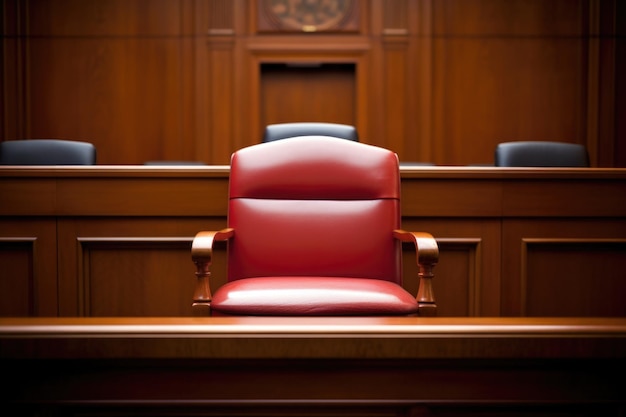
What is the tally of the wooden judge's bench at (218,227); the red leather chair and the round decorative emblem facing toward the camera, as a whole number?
3

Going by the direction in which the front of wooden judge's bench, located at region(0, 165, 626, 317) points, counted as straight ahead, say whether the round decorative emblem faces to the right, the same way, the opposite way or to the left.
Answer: the same way

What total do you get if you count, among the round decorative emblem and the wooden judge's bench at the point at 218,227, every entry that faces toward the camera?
2

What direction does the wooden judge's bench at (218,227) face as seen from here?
toward the camera

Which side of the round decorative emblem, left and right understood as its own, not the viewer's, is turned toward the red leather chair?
front

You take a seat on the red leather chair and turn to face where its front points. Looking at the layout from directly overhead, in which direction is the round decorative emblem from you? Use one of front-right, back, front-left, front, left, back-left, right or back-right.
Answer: back

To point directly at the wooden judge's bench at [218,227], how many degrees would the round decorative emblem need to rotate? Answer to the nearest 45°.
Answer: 0° — it already faces it

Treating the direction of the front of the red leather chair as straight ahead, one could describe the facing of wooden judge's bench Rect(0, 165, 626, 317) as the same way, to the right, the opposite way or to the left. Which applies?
the same way

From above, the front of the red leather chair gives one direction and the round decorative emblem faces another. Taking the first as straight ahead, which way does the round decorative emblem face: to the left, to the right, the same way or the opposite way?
the same way

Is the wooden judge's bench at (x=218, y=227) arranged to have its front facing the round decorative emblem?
no

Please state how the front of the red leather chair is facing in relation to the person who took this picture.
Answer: facing the viewer
